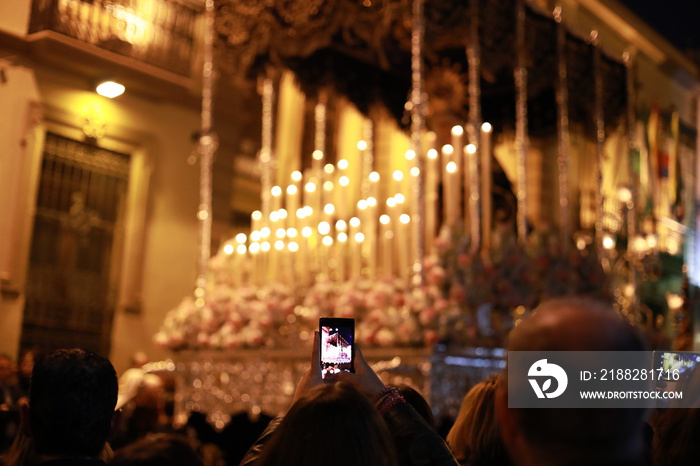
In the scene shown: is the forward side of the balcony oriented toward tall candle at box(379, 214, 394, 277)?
yes

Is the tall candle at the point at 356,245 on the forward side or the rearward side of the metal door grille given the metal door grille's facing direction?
on the forward side

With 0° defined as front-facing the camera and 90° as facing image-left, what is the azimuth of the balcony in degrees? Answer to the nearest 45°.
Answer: approximately 315°

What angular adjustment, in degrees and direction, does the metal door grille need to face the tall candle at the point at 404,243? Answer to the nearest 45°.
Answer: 0° — it already faces it

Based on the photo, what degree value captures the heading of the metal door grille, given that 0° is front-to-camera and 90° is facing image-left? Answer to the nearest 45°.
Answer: approximately 315°

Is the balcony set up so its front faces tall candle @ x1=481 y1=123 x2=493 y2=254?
yes

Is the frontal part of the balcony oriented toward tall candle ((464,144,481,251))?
yes

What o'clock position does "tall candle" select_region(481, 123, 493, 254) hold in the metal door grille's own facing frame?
The tall candle is roughly at 12 o'clock from the metal door grille.

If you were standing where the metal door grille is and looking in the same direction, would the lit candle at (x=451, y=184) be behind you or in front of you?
in front
